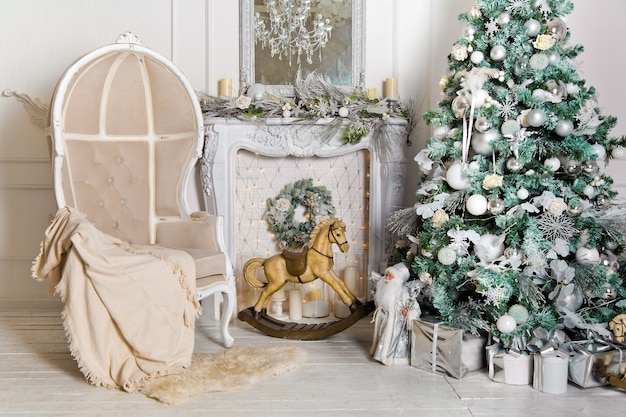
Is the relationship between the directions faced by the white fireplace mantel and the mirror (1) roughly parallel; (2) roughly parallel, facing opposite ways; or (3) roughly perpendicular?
roughly parallel

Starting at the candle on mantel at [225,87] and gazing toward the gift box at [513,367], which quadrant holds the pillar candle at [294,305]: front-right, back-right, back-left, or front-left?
front-left

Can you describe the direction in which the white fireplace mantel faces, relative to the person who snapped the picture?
facing the viewer

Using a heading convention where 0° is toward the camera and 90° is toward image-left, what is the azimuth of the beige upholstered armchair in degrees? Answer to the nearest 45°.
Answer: approximately 315°

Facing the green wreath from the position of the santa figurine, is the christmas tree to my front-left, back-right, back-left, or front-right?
back-right

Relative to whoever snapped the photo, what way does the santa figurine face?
facing the viewer and to the left of the viewer

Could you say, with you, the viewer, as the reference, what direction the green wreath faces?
facing the viewer

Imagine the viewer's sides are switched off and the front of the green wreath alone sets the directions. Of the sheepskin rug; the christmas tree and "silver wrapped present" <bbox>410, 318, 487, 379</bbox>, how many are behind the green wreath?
0

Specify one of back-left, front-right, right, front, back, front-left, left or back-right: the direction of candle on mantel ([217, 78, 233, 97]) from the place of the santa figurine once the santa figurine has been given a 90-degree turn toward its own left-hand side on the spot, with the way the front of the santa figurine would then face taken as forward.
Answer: back

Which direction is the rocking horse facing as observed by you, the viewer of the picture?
facing to the right of the viewer

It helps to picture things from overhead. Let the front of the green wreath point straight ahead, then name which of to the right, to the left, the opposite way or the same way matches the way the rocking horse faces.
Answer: to the left
